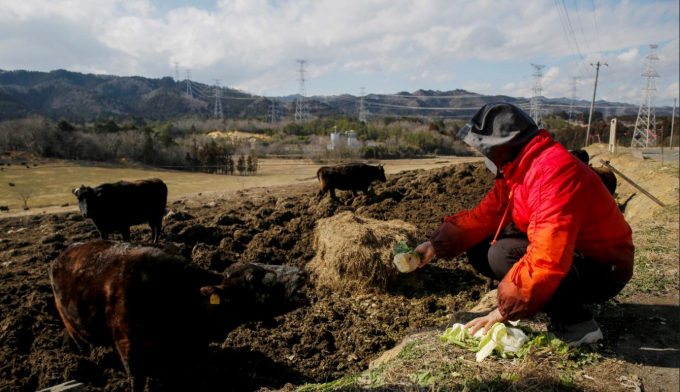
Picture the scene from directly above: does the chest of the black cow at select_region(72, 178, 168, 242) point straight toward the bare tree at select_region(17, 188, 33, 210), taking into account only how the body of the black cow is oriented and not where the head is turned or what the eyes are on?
no

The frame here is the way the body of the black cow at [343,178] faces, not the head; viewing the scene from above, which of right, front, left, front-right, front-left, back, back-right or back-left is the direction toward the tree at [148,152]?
back-left

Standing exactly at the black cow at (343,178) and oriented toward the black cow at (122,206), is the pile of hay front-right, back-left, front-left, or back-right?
front-left

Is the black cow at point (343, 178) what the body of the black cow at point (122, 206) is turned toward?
no

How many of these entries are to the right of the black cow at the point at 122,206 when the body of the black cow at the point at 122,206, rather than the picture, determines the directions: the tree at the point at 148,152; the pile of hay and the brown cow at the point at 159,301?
1

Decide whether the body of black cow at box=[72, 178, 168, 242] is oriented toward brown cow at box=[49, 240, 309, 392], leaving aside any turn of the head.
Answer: no

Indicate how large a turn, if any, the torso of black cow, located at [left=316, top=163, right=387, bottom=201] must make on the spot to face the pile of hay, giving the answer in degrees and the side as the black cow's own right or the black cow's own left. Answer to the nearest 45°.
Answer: approximately 90° to the black cow's own right

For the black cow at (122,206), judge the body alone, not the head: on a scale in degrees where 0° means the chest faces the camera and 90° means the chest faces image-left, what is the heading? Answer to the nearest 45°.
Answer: approximately 90°
